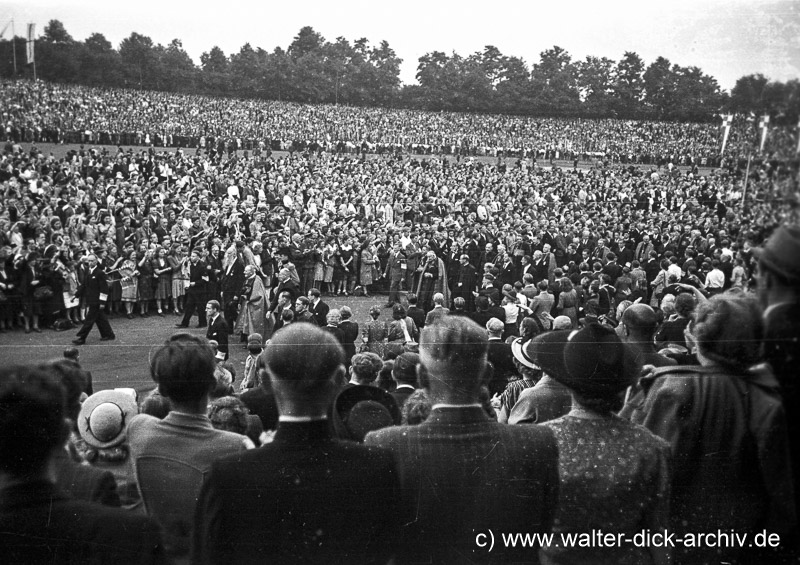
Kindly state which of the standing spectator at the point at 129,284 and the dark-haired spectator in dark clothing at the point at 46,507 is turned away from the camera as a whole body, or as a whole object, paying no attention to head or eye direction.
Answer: the dark-haired spectator in dark clothing

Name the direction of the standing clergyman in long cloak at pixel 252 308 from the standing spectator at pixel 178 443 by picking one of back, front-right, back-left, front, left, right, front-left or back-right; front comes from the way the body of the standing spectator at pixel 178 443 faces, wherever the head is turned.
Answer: front

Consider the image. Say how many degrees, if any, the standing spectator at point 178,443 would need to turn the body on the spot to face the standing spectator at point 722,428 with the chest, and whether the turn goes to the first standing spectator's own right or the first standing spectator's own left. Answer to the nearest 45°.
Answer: approximately 90° to the first standing spectator's own right

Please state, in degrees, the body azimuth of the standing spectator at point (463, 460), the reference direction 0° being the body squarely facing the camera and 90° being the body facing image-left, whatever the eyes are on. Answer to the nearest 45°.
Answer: approximately 180°

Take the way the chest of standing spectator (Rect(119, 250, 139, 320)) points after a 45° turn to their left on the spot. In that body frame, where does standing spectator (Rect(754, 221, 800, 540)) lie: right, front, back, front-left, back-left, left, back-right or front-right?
right

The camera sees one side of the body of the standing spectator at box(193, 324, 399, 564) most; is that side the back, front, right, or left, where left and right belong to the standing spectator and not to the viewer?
back

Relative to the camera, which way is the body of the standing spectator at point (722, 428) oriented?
away from the camera

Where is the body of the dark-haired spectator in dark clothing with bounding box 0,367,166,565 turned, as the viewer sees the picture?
away from the camera

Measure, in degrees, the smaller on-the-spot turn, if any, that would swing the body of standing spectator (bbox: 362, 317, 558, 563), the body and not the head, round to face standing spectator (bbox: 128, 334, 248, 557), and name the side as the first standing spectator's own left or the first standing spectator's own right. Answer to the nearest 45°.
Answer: approximately 90° to the first standing spectator's own left

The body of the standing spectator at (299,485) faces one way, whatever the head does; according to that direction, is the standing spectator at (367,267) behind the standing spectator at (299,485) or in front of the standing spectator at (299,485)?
in front

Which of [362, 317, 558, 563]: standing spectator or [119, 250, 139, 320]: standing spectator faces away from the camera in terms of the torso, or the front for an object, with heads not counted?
[362, 317, 558, 563]: standing spectator

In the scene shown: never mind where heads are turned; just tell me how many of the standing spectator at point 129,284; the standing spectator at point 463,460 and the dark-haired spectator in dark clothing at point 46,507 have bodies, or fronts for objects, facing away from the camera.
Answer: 2

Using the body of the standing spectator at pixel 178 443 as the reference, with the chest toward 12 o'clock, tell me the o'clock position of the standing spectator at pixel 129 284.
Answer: the standing spectator at pixel 129 284 is roughly at 12 o'clock from the standing spectator at pixel 178 443.

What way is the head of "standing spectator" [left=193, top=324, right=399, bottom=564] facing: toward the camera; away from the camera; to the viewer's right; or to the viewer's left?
away from the camera

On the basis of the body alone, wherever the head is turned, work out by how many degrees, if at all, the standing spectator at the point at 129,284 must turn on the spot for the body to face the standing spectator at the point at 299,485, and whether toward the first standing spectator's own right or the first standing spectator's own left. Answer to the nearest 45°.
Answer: approximately 45° to the first standing spectator's own right

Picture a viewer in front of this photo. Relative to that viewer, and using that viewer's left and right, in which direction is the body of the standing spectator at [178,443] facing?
facing away from the viewer
